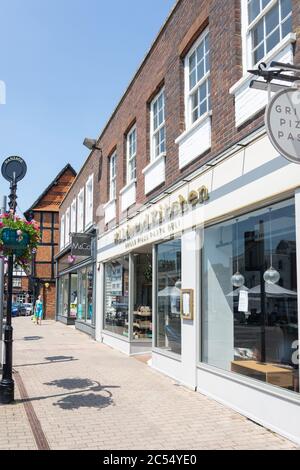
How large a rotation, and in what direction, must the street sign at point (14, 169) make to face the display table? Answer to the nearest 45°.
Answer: approximately 45° to its left

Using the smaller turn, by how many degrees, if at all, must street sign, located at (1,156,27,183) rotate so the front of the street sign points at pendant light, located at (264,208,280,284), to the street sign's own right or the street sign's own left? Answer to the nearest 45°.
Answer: approximately 45° to the street sign's own left

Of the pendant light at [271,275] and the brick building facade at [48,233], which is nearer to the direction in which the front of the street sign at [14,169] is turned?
the pendant light

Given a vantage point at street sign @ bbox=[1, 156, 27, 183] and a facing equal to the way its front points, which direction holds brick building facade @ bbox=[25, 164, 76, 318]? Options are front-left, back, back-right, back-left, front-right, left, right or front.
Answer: back

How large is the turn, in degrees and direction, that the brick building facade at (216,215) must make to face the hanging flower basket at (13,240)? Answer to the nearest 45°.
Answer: approximately 45° to its right

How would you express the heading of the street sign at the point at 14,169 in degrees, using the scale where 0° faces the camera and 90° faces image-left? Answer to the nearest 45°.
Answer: approximately 0°

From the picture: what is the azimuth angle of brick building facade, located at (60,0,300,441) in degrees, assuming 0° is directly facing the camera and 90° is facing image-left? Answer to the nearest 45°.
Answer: approximately 45°

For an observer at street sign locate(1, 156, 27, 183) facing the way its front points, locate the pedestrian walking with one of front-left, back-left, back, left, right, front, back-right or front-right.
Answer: back

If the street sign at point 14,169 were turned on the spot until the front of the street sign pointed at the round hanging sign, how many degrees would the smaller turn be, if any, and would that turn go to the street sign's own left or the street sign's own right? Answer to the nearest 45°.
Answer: approximately 45° to the street sign's own left
